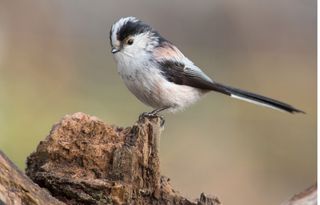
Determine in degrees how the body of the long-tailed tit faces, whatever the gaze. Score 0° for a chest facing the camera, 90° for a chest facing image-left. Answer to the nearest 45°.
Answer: approximately 90°
